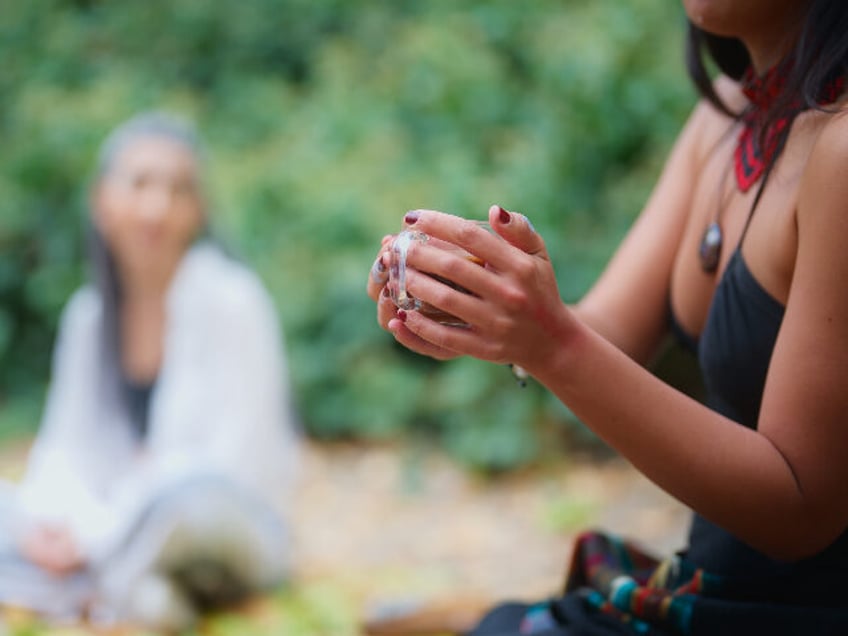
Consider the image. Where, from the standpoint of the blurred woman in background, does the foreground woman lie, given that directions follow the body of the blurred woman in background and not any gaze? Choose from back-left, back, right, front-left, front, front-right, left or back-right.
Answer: front

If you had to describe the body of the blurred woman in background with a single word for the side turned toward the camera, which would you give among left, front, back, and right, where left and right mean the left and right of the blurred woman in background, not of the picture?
front

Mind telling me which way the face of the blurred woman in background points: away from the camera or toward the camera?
toward the camera
